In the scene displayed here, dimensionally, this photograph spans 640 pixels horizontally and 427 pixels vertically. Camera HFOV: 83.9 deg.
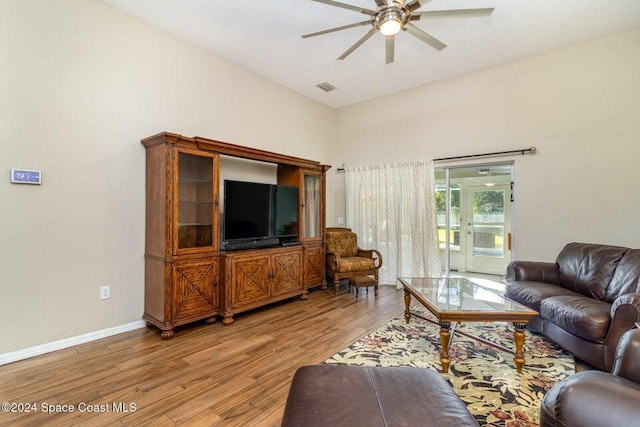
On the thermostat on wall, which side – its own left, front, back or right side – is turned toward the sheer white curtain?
left

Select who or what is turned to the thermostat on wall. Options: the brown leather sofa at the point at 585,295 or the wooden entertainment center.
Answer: the brown leather sofa

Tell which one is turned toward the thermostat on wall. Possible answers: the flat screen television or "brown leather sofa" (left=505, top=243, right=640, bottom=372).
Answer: the brown leather sofa

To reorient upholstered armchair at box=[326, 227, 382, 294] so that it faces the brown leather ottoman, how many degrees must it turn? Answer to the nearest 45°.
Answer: approximately 45° to its right

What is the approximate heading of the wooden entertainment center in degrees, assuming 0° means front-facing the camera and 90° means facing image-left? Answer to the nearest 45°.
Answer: approximately 315°

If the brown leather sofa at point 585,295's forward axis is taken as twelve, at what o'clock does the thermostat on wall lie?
The thermostat on wall is roughly at 12 o'clock from the brown leather sofa.

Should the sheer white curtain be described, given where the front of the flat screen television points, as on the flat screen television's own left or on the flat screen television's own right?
on the flat screen television's own left

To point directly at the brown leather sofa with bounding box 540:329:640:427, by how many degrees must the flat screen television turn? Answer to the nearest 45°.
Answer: approximately 45° to its right

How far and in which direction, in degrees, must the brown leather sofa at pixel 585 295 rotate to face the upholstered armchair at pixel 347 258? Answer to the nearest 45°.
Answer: approximately 45° to its right

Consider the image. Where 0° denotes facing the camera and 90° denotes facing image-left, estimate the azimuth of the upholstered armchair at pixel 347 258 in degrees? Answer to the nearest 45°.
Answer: approximately 315°

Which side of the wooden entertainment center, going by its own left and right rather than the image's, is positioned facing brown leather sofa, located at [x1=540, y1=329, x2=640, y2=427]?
front

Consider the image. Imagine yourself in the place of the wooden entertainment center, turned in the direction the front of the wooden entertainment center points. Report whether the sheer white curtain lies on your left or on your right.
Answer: on your left
